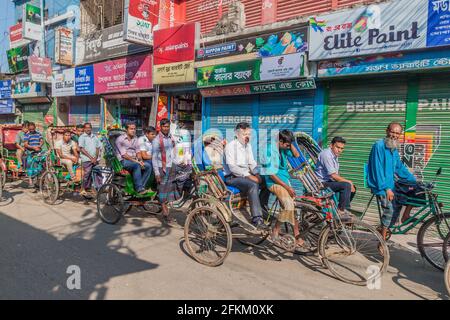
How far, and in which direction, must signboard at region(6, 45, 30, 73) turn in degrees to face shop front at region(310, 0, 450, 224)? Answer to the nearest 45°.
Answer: approximately 45° to its left

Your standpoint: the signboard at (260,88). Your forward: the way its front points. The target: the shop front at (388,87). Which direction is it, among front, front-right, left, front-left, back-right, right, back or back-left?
left

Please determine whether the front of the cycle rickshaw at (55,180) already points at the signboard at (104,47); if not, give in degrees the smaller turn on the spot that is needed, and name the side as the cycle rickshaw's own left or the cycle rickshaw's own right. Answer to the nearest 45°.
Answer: approximately 135° to the cycle rickshaw's own left

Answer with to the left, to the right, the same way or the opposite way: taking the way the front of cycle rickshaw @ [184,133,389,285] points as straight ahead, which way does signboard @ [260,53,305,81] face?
to the right

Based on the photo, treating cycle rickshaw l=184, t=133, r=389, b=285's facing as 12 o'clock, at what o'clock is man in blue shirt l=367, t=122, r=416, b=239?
The man in blue shirt is roughly at 10 o'clock from the cycle rickshaw.

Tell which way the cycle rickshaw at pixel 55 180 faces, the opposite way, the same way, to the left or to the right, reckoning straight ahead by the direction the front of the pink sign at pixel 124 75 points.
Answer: to the left

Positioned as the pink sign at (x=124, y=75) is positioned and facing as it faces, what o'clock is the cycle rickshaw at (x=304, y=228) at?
The cycle rickshaw is roughly at 10 o'clock from the pink sign.

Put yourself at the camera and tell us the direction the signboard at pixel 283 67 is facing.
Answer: facing the viewer and to the left of the viewer

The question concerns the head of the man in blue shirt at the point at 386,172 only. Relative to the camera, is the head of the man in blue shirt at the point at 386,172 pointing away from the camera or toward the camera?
toward the camera

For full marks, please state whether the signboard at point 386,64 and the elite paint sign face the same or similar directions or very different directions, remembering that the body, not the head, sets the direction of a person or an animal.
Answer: same or similar directions

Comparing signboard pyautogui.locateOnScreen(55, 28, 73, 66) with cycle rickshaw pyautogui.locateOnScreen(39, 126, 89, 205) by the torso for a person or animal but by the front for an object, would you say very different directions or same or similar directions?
same or similar directions

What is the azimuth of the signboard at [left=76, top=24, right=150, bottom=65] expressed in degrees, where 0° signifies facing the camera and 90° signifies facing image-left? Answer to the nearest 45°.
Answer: approximately 45°

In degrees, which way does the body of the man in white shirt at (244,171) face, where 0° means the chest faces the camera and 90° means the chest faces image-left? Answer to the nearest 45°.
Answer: approximately 315°

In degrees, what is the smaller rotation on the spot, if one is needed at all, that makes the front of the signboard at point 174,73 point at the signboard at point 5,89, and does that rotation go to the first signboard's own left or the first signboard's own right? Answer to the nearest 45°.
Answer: approximately 90° to the first signboard's own right
